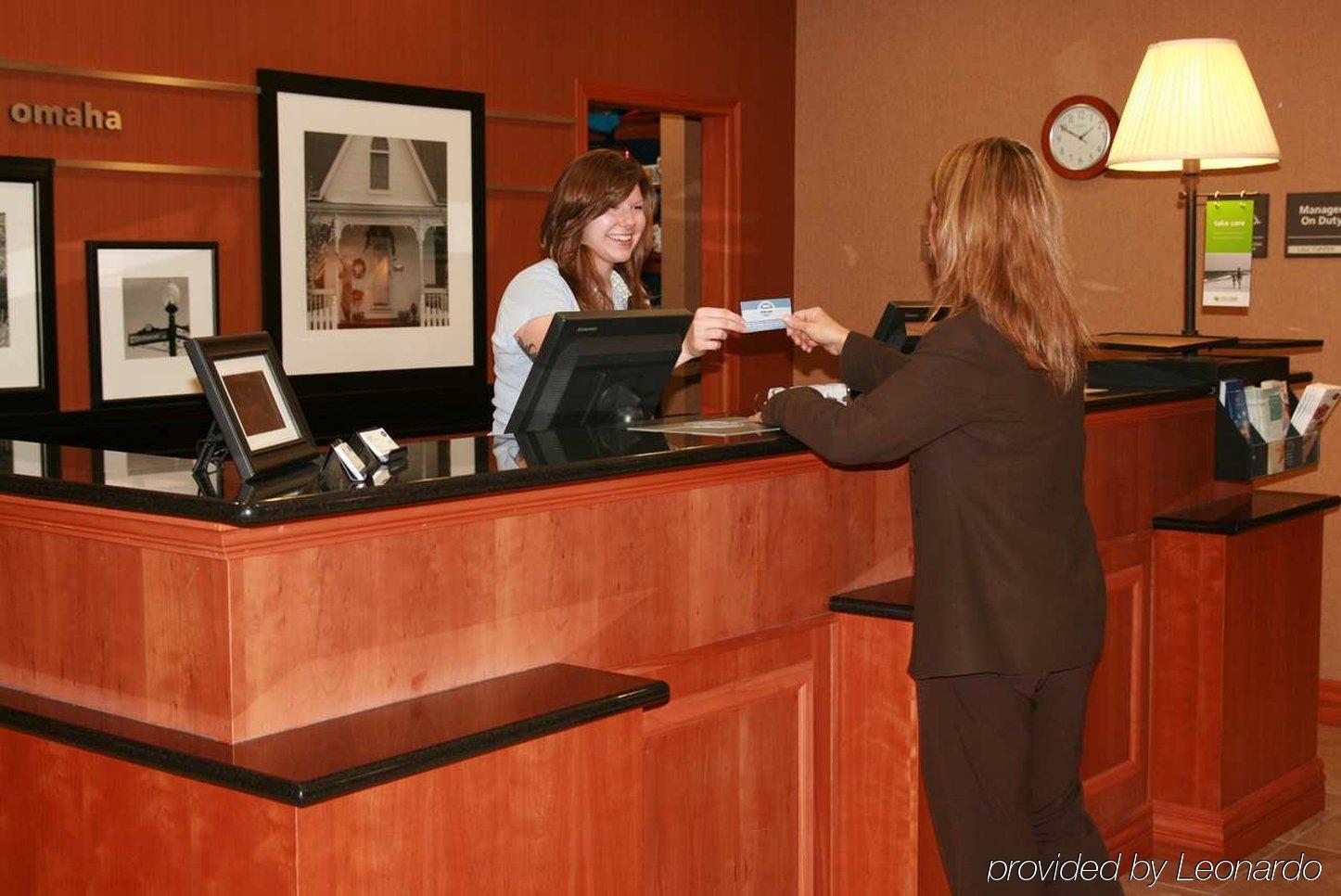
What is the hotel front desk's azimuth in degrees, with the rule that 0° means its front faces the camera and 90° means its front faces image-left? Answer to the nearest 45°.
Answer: approximately 315°

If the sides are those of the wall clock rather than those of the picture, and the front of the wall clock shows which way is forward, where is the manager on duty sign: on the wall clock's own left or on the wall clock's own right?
on the wall clock's own left

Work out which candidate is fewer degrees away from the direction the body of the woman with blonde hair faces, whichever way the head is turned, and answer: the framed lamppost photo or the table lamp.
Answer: the framed lamppost photo

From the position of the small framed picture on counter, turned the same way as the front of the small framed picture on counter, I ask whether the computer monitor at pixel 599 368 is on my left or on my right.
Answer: on my left

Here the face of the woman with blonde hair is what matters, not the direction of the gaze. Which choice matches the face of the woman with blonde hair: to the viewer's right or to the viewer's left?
to the viewer's left

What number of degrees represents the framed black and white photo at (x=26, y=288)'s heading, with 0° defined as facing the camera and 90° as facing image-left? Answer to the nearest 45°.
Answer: approximately 0°

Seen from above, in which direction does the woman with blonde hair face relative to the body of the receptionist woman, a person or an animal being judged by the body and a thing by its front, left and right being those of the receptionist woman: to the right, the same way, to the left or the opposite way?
the opposite way

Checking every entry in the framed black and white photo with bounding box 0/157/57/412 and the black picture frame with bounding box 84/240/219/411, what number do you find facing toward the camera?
2
